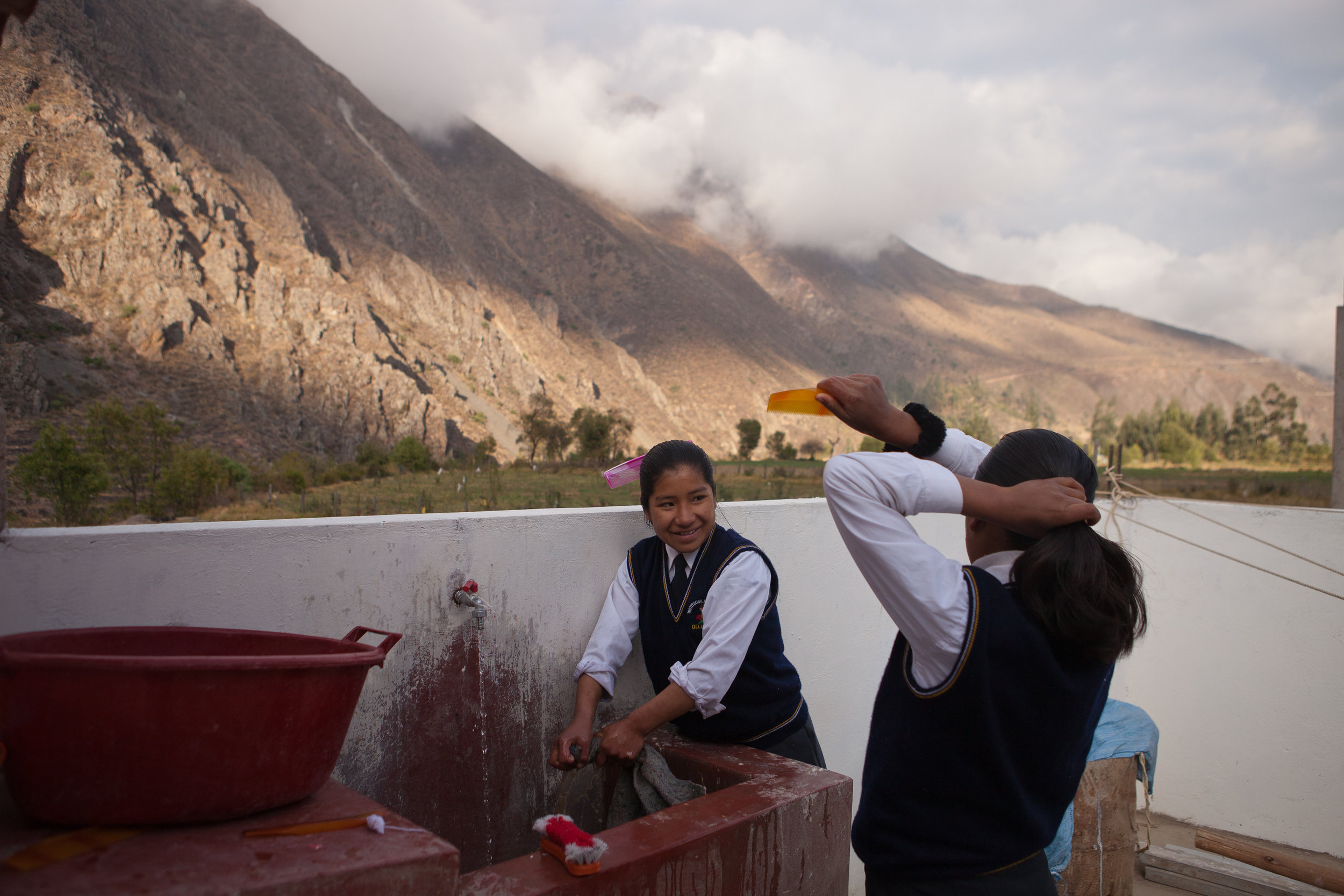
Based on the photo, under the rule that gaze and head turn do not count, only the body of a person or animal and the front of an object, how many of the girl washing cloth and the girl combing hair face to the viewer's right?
0

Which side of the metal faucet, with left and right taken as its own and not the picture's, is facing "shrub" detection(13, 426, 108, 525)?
back

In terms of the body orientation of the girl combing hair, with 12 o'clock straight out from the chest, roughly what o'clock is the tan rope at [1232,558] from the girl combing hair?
The tan rope is roughly at 2 o'clock from the girl combing hair.

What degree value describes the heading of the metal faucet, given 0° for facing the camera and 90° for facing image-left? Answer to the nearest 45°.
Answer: approximately 315°

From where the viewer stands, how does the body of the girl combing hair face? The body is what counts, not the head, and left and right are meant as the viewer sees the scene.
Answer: facing away from the viewer and to the left of the viewer

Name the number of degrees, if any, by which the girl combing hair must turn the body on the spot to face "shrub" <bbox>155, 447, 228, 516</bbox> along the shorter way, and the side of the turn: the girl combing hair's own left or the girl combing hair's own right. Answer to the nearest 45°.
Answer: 0° — they already face it

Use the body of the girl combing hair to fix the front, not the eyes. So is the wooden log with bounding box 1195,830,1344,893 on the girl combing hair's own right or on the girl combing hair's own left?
on the girl combing hair's own right

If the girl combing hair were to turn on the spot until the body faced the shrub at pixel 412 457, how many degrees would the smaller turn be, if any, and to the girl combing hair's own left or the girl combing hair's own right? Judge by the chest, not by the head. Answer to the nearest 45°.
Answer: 0° — they already face it
